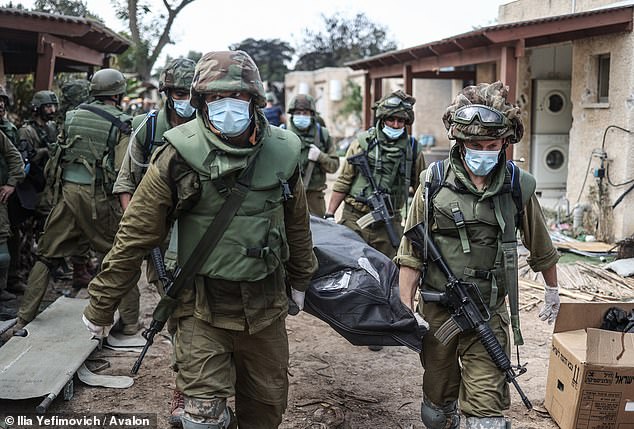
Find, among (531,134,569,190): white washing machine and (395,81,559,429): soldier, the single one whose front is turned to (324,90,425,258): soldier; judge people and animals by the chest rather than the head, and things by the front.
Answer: the white washing machine

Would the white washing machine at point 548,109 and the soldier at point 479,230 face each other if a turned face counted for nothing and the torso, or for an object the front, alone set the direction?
no

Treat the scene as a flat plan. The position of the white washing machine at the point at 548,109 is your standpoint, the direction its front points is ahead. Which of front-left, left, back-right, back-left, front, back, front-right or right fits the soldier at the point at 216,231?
front

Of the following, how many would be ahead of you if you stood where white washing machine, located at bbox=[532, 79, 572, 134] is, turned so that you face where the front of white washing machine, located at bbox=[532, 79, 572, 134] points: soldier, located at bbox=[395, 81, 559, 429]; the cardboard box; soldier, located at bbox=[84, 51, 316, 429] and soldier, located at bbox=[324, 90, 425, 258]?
4

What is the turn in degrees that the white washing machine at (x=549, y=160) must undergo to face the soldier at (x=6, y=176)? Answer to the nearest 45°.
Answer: approximately 45° to its right

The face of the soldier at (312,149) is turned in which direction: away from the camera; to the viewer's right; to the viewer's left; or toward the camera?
toward the camera

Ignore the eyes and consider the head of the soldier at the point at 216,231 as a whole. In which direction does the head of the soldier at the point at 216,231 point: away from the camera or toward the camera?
toward the camera

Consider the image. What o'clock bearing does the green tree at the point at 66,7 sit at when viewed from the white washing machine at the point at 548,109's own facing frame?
The green tree is roughly at 3 o'clock from the white washing machine.

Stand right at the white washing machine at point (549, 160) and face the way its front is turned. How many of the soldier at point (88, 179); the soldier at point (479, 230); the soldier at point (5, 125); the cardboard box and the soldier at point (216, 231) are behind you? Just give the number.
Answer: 0

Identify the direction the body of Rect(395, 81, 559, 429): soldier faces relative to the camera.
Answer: toward the camera

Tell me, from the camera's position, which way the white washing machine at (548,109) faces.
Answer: facing the viewer

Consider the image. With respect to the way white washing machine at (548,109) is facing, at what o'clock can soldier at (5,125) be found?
The soldier is roughly at 1 o'clock from the white washing machine.

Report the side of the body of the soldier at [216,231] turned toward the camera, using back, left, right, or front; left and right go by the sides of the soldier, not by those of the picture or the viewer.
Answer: front

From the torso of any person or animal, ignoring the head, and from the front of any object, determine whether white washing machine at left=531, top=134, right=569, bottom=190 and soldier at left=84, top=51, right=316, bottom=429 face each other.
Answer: no

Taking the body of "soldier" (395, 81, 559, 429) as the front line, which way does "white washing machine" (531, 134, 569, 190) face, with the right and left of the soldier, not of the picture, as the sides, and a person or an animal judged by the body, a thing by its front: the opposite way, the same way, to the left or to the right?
the same way

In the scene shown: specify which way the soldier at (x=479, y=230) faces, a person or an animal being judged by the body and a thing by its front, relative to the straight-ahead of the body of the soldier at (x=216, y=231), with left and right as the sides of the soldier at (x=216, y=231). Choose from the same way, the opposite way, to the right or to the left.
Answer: the same way

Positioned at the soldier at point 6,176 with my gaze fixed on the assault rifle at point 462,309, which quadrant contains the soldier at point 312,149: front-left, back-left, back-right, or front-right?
front-left

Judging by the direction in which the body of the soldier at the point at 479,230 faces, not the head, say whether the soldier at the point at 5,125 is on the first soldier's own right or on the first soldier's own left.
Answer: on the first soldier's own right

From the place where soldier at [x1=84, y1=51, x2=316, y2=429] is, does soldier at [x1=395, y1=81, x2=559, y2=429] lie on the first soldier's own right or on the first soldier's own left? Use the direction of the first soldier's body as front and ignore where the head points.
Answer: on the first soldier's own left

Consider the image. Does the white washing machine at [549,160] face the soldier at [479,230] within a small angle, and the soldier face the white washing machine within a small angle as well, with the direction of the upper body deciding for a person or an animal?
no

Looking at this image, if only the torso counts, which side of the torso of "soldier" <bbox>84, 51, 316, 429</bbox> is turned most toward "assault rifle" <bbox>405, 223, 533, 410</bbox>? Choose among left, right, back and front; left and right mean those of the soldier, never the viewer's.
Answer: left

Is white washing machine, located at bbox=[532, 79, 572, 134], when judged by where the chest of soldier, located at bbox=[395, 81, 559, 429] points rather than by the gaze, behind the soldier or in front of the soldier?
behind
